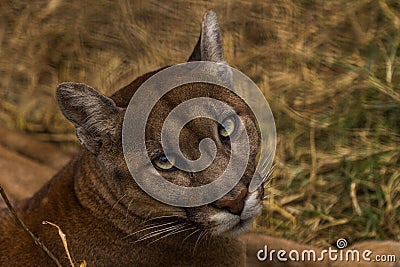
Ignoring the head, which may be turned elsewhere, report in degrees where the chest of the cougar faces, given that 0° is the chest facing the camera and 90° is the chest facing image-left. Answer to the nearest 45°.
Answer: approximately 315°
